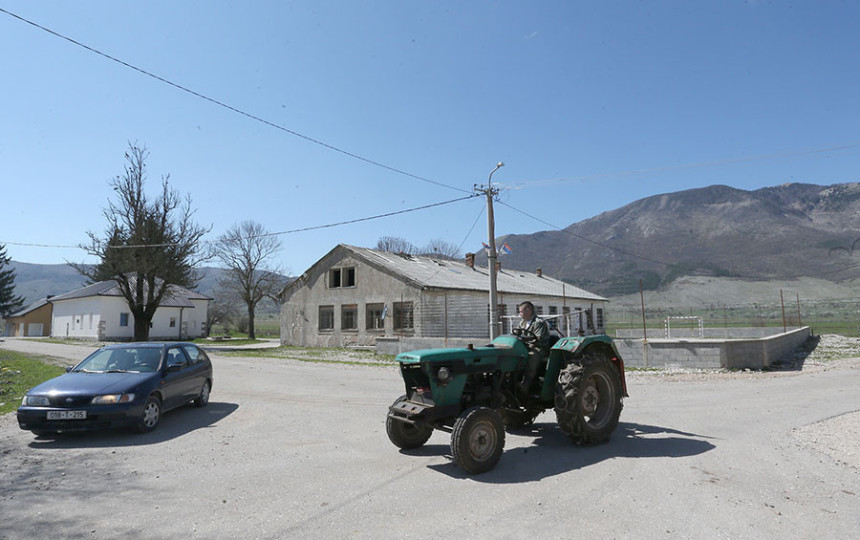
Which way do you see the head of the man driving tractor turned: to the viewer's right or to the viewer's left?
to the viewer's left

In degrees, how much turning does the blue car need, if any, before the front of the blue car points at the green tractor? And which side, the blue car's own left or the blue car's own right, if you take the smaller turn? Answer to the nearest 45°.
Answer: approximately 90° to the blue car's own left

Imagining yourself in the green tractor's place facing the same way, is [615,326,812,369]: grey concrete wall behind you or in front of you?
behind

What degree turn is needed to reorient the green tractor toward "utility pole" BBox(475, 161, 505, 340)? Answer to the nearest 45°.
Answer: approximately 135° to its right

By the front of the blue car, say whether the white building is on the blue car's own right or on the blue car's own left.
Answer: on the blue car's own right

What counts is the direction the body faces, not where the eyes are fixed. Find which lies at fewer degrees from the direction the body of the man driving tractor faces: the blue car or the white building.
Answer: the blue car

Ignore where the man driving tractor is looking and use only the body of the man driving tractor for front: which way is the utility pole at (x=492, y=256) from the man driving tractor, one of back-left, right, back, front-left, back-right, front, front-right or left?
back-right

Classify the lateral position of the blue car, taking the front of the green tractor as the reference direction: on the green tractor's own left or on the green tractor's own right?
on the green tractor's own right

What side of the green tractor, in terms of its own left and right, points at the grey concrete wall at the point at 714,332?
back

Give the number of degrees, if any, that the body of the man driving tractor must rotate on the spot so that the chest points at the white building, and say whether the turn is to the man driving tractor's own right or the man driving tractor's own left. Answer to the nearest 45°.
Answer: approximately 90° to the man driving tractor's own right
